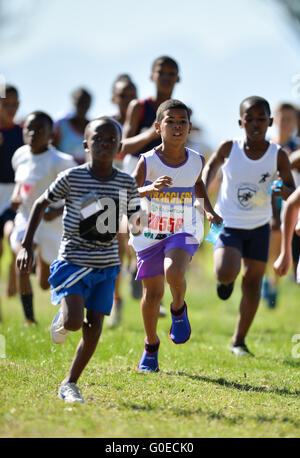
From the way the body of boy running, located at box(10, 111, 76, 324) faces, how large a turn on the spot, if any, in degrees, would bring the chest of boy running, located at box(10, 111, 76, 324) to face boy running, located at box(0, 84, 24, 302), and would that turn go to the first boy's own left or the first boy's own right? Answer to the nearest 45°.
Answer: approximately 135° to the first boy's own right

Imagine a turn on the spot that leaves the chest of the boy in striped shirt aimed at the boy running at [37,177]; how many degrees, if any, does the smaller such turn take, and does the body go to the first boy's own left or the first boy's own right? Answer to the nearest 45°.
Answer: approximately 180°

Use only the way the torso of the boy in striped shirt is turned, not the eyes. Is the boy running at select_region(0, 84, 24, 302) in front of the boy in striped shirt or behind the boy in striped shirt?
behind

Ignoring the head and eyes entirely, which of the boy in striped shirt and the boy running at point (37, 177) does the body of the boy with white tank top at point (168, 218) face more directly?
the boy in striped shirt

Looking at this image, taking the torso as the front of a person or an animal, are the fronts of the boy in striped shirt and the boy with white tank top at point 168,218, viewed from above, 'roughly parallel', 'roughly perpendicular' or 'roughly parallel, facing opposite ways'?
roughly parallel

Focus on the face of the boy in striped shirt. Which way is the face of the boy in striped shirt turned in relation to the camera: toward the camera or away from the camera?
toward the camera

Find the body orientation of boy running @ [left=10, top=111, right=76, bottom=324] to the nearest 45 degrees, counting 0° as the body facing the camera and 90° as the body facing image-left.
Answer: approximately 45°

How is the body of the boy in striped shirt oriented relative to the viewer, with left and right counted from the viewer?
facing the viewer

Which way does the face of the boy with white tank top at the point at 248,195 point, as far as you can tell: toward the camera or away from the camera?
toward the camera

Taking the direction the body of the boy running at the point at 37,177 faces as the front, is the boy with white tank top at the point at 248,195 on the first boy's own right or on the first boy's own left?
on the first boy's own left

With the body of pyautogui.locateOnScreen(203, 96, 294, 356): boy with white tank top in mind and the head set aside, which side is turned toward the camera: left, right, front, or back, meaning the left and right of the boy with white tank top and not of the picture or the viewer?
front

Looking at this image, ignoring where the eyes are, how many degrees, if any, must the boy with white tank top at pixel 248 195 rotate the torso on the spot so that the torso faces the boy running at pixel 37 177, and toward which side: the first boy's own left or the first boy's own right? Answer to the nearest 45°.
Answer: approximately 90° to the first boy's own right
